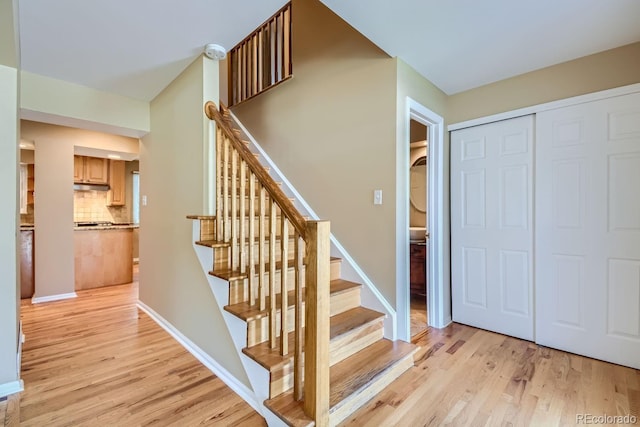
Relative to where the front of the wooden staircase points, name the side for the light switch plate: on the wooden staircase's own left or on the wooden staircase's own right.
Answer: on the wooden staircase's own left

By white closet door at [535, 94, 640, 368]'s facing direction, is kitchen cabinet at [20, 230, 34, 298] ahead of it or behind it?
ahead

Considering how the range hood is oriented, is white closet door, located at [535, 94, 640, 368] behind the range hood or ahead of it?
ahead

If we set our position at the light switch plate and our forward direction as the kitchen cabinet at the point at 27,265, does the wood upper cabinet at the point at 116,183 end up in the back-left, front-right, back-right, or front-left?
front-right

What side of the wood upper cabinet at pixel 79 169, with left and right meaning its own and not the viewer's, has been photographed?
front

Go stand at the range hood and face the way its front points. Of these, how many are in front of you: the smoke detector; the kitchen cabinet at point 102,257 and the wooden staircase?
3

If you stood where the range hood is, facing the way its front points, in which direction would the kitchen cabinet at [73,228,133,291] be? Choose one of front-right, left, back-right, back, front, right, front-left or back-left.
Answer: front

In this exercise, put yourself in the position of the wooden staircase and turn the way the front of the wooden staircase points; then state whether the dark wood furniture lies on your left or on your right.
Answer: on your left

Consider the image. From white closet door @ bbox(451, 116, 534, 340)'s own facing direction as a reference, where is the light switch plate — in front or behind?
in front

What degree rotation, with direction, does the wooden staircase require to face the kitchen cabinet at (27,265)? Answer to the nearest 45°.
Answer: approximately 180°

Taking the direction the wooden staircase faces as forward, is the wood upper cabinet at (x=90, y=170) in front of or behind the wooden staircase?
behind

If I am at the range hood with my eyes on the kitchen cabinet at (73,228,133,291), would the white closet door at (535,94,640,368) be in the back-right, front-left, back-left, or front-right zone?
front-left

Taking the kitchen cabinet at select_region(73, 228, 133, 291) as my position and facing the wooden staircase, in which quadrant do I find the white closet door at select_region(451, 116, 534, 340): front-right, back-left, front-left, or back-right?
front-left

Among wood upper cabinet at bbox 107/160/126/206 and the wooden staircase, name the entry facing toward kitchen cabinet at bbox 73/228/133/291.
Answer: the wood upper cabinet

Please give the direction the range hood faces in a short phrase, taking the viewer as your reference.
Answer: facing the viewer
